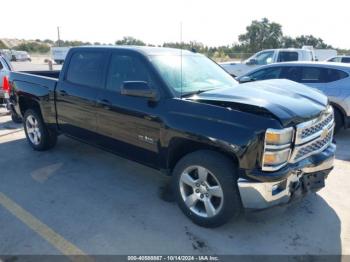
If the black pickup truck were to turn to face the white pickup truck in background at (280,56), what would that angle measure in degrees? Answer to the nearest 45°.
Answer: approximately 135° to its left

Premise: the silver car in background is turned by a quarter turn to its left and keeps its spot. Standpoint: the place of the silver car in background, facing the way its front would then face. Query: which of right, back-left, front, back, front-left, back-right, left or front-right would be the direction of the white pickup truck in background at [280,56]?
back

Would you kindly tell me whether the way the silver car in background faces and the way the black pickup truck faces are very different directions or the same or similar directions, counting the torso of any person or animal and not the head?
very different directions

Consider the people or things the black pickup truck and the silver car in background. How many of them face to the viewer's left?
1

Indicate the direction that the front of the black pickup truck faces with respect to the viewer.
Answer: facing the viewer and to the right of the viewer

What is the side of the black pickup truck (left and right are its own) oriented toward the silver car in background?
left

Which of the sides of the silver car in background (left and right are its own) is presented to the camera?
left

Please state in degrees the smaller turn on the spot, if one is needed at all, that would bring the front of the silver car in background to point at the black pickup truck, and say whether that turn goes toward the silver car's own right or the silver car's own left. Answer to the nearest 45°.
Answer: approximately 90° to the silver car's own left

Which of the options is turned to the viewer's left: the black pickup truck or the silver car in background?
the silver car in background
